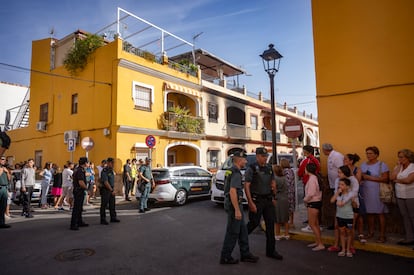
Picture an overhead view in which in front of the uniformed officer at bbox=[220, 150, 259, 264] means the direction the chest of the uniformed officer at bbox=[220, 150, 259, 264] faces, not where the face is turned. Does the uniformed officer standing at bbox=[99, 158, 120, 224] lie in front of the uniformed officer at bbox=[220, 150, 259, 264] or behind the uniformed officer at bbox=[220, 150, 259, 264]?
behind

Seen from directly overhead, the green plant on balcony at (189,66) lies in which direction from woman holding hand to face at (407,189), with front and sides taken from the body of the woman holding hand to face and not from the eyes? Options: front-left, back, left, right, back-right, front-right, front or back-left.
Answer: right

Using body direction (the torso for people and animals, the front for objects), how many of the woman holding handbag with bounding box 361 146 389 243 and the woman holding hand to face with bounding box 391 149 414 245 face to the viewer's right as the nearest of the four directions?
0

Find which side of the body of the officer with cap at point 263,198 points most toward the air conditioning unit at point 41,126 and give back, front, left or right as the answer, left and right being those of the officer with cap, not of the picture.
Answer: back

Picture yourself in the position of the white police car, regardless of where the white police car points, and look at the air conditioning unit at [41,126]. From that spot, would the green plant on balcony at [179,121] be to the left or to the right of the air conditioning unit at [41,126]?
right

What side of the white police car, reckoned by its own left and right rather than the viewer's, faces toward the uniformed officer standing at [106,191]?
back

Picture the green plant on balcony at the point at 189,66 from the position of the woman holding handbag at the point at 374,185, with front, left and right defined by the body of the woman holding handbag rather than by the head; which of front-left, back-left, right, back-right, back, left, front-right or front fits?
right
